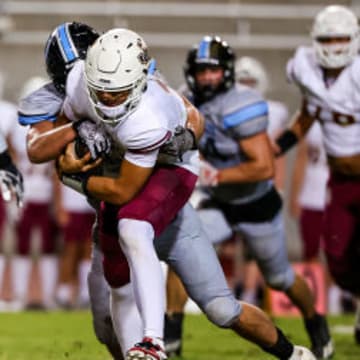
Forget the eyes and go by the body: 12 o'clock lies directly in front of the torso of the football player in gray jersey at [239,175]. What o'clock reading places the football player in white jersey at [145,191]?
The football player in white jersey is roughly at 11 o'clock from the football player in gray jersey.

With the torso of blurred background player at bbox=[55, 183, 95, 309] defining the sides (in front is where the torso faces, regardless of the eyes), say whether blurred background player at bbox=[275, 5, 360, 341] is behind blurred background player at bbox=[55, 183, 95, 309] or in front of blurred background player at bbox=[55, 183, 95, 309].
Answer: in front

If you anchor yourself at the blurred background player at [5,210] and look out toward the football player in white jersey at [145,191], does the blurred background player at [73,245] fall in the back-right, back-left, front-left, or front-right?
front-left

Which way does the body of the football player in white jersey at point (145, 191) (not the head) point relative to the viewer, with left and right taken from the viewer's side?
facing the viewer and to the left of the viewer

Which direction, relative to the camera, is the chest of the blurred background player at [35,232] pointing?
toward the camera

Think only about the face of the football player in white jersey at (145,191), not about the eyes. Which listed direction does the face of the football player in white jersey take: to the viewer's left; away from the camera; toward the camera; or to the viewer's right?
toward the camera

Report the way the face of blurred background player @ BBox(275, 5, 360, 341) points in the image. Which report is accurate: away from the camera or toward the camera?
toward the camera

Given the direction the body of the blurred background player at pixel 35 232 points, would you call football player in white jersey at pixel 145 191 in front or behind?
in front

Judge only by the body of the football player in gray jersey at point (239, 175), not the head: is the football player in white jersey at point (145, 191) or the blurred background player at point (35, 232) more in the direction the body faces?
the football player in white jersey

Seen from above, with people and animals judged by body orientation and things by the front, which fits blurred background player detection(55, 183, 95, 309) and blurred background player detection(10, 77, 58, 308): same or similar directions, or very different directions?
same or similar directions

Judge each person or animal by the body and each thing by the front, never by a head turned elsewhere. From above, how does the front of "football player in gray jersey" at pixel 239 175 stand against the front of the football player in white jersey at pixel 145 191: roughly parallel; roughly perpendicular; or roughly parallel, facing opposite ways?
roughly parallel

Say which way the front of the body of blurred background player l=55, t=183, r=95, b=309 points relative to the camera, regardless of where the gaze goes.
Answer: toward the camera

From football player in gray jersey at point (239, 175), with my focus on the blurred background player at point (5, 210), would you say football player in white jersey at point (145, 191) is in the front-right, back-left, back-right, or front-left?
back-left
